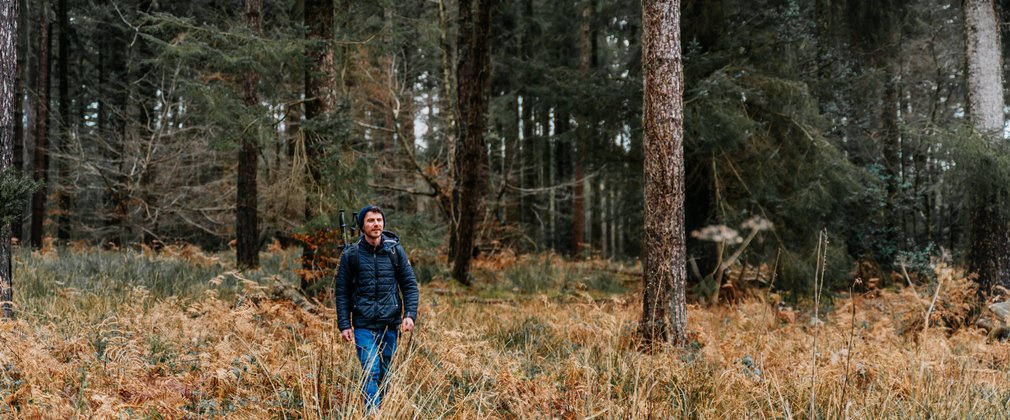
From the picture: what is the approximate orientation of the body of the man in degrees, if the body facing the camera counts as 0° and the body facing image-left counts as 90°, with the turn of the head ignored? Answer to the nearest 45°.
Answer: approximately 0°

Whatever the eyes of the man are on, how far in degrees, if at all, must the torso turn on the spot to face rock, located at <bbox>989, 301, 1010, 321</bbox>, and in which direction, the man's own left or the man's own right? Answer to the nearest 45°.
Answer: approximately 90° to the man's own left
